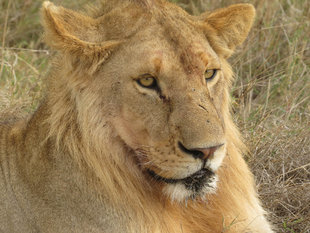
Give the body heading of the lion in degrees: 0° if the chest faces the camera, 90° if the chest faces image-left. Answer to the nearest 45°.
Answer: approximately 315°
